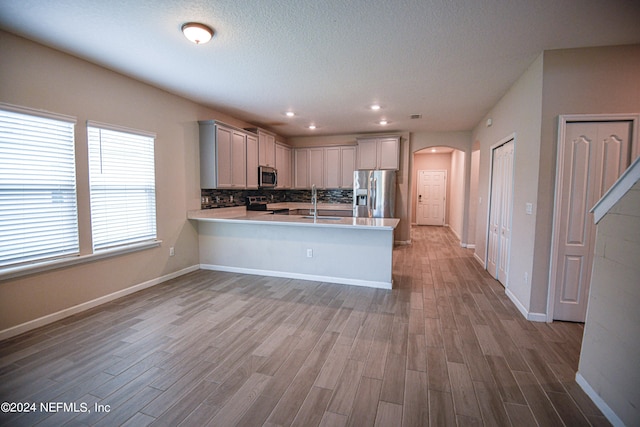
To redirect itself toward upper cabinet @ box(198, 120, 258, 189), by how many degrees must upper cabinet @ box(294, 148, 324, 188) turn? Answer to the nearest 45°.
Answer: approximately 45° to its right

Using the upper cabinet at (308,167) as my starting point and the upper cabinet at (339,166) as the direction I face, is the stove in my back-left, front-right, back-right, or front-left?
back-right

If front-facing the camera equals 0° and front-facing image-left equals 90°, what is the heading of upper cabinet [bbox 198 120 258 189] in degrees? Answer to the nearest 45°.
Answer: approximately 315°

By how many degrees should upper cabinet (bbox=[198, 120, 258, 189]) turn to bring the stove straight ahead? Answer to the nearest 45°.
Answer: approximately 90° to its left

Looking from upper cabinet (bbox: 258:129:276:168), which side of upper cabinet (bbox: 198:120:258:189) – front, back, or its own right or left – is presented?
left

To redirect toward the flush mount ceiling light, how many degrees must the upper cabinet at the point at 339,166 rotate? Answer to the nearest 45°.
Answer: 0° — it already faces it

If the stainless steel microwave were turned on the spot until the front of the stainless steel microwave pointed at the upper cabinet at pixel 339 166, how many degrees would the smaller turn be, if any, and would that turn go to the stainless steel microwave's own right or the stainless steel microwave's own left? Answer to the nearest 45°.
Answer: approximately 45° to the stainless steel microwave's own left

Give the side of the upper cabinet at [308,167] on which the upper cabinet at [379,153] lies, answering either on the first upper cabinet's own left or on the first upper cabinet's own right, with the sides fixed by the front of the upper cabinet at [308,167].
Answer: on the first upper cabinet's own left

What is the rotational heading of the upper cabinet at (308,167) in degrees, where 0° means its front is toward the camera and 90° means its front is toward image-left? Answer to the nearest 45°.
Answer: approximately 0°
